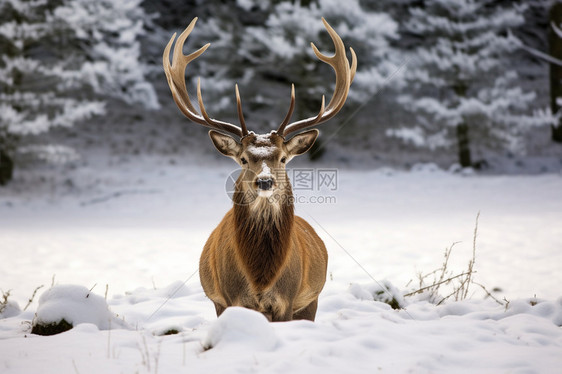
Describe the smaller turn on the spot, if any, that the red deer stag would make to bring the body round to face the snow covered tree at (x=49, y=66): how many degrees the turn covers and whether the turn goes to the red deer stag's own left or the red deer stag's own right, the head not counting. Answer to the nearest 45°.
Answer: approximately 135° to the red deer stag's own right

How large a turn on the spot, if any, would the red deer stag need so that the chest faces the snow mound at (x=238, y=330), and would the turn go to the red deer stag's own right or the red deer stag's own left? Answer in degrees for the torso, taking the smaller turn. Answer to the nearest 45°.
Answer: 0° — it already faces it

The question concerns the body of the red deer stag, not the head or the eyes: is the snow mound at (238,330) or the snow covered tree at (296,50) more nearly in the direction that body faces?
the snow mound

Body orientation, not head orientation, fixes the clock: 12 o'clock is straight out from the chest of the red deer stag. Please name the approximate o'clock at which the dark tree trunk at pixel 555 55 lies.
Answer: The dark tree trunk is roughly at 7 o'clock from the red deer stag.

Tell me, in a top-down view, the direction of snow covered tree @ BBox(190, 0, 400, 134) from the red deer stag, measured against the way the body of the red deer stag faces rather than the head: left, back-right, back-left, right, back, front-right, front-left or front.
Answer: back

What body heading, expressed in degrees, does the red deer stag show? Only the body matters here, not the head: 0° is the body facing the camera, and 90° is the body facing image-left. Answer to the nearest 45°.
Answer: approximately 0°

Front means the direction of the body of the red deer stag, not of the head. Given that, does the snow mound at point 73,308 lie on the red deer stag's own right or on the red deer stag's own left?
on the red deer stag's own right

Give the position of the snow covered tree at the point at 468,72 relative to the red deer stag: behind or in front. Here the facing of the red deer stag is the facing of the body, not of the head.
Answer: behind

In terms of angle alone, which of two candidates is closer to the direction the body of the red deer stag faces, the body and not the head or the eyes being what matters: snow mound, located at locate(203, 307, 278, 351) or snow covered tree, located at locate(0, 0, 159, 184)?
the snow mound

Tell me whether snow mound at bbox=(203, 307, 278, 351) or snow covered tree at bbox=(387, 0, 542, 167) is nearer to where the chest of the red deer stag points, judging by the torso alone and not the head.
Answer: the snow mound
